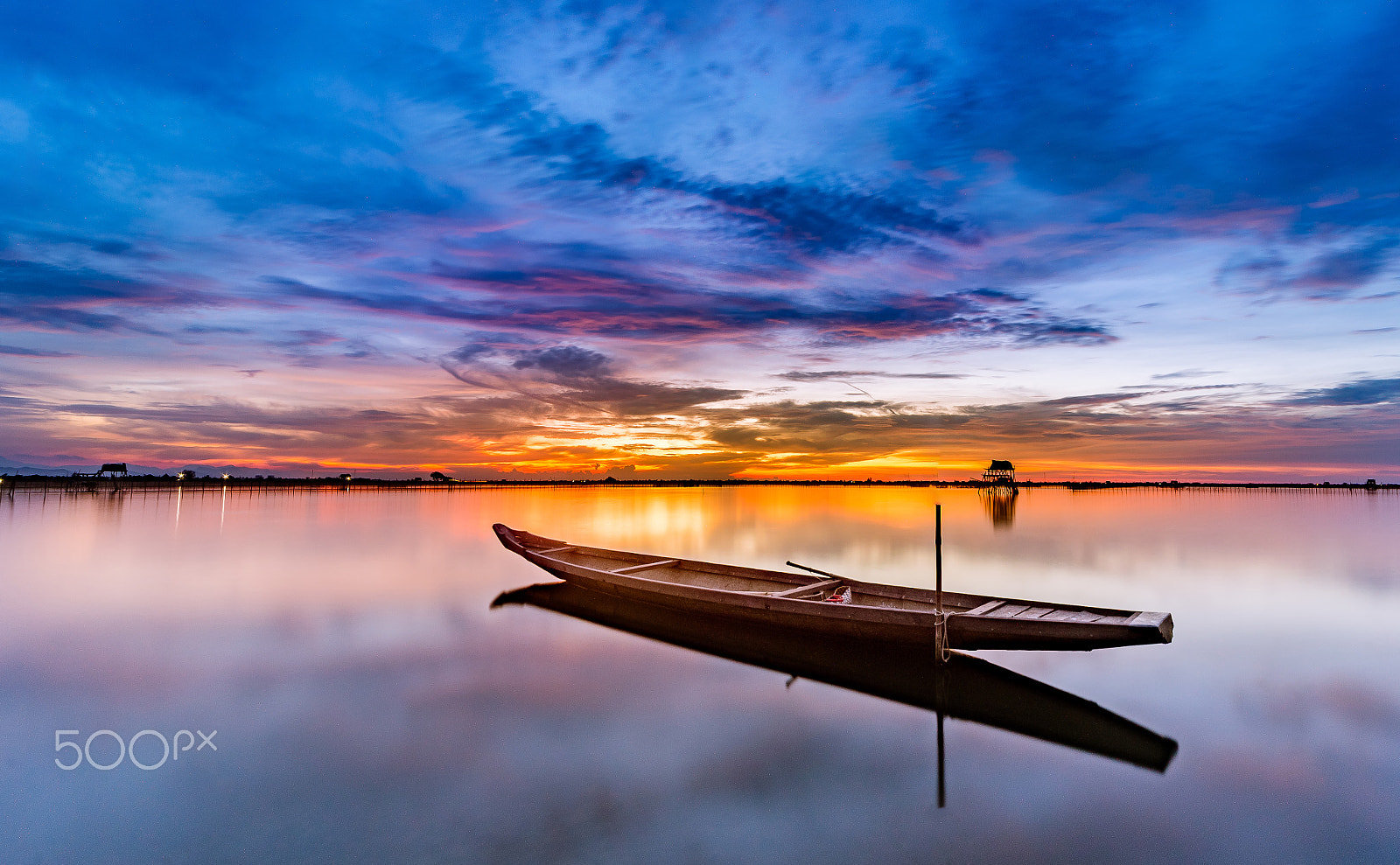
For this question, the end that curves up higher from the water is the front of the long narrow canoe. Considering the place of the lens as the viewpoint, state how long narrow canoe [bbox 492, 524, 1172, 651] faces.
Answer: facing away from the viewer and to the left of the viewer
